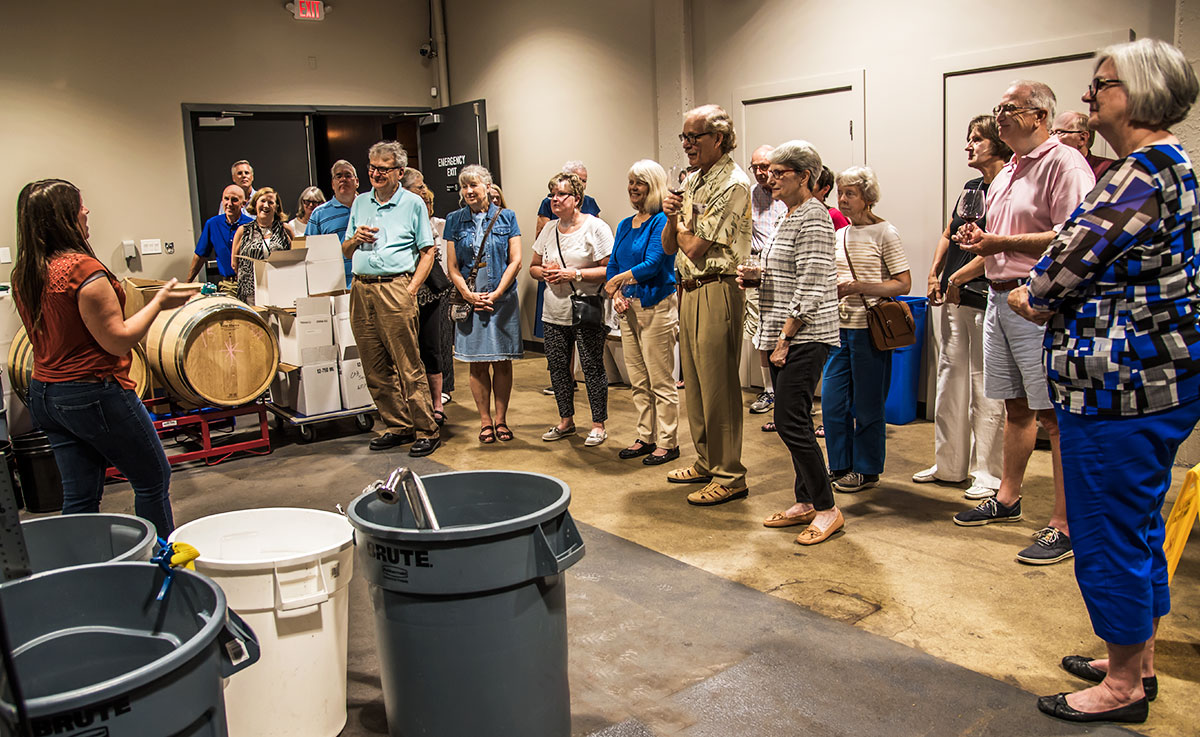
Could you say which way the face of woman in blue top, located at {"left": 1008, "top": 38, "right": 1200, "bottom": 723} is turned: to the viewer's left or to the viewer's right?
to the viewer's left

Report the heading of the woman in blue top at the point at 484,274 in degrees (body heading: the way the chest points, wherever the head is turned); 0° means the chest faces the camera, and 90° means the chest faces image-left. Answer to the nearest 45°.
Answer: approximately 0°

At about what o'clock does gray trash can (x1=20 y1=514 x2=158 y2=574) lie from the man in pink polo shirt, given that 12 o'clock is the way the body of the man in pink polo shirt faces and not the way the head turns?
The gray trash can is roughly at 12 o'clock from the man in pink polo shirt.

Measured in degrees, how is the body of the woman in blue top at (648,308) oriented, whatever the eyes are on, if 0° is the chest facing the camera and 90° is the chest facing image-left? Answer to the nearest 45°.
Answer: approximately 45°

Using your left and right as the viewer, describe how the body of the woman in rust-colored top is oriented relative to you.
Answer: facing away from the viewer and to the right of the viewer

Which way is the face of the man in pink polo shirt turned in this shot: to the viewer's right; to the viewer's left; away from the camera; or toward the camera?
to the viewer's left

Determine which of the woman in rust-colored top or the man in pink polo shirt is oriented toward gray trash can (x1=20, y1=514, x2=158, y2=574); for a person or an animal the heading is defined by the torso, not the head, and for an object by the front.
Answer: the man in pink polo shirt

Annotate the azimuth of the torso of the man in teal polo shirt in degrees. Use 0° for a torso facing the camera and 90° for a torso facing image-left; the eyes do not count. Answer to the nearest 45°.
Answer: approximately 45°

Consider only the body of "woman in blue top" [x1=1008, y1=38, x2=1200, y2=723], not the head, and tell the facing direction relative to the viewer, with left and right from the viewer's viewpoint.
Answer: facing to the left of the viewer

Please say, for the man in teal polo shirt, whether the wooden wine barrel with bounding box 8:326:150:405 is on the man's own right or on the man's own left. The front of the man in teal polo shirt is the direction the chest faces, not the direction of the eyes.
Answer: on the man's own right
